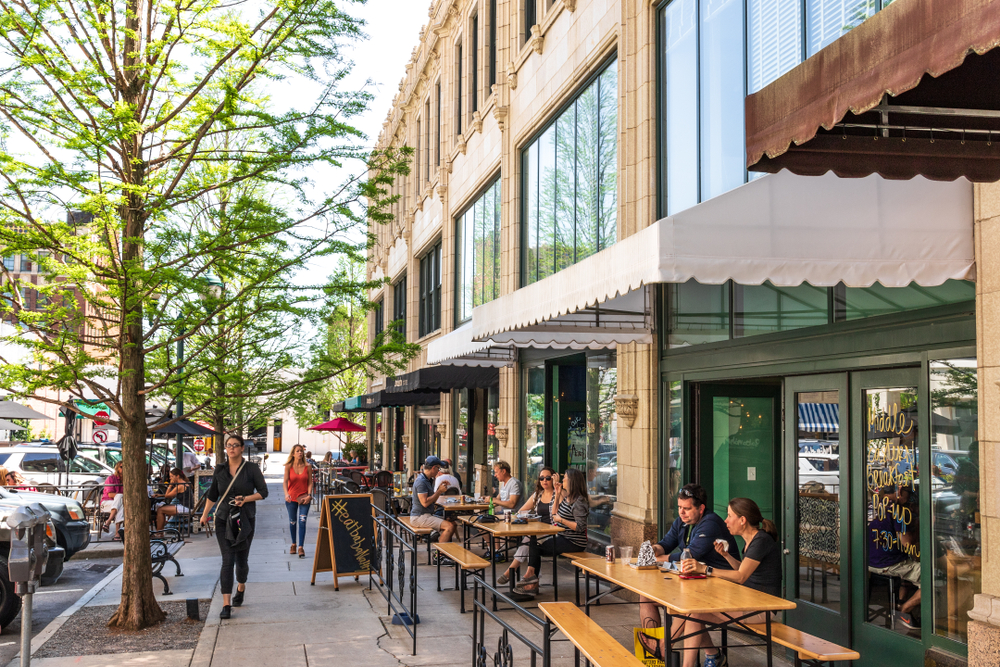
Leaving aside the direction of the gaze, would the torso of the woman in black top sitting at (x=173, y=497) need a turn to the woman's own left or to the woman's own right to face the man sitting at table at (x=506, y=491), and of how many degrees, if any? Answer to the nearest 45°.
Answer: approximately 135° to the woman's own left

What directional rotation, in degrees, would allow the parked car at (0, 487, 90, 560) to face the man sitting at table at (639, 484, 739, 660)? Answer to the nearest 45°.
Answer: approximately 45° to its right

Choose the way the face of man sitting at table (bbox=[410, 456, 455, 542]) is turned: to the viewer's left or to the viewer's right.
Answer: to the viewer's right

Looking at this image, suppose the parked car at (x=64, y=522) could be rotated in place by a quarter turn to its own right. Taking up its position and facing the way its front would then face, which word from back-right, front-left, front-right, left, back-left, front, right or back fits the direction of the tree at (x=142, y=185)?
front

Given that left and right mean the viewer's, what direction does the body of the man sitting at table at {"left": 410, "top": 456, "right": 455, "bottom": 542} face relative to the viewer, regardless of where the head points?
facing to the right of the viewer

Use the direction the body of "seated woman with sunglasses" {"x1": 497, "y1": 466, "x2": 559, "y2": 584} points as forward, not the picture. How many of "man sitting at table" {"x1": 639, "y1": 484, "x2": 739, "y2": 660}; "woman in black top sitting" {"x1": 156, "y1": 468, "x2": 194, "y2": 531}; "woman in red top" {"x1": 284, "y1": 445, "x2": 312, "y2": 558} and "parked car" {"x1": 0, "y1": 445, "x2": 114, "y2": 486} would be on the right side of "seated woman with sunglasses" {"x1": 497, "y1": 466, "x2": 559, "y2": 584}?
3

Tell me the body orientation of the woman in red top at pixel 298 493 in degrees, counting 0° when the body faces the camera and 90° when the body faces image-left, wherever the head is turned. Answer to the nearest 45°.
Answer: approximately 0°

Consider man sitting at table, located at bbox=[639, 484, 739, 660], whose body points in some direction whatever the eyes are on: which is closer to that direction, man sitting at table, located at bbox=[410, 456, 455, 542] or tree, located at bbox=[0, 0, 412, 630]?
the tree

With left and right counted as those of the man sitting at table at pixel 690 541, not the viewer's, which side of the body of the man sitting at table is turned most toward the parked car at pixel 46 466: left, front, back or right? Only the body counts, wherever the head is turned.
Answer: right

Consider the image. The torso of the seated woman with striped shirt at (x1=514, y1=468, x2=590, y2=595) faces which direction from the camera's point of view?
to the viewer's left

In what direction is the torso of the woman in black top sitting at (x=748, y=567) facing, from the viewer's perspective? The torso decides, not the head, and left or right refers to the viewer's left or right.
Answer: facing to the left of the viewer

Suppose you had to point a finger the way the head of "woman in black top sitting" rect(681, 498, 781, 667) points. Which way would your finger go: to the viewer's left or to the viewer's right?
to the viewer's left

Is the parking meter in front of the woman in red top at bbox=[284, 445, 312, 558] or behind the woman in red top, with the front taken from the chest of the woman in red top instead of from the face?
in front

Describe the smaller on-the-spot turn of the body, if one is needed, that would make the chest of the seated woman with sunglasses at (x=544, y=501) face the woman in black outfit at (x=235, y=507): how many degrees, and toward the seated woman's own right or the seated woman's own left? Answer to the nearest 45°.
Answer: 0° — they already face them
